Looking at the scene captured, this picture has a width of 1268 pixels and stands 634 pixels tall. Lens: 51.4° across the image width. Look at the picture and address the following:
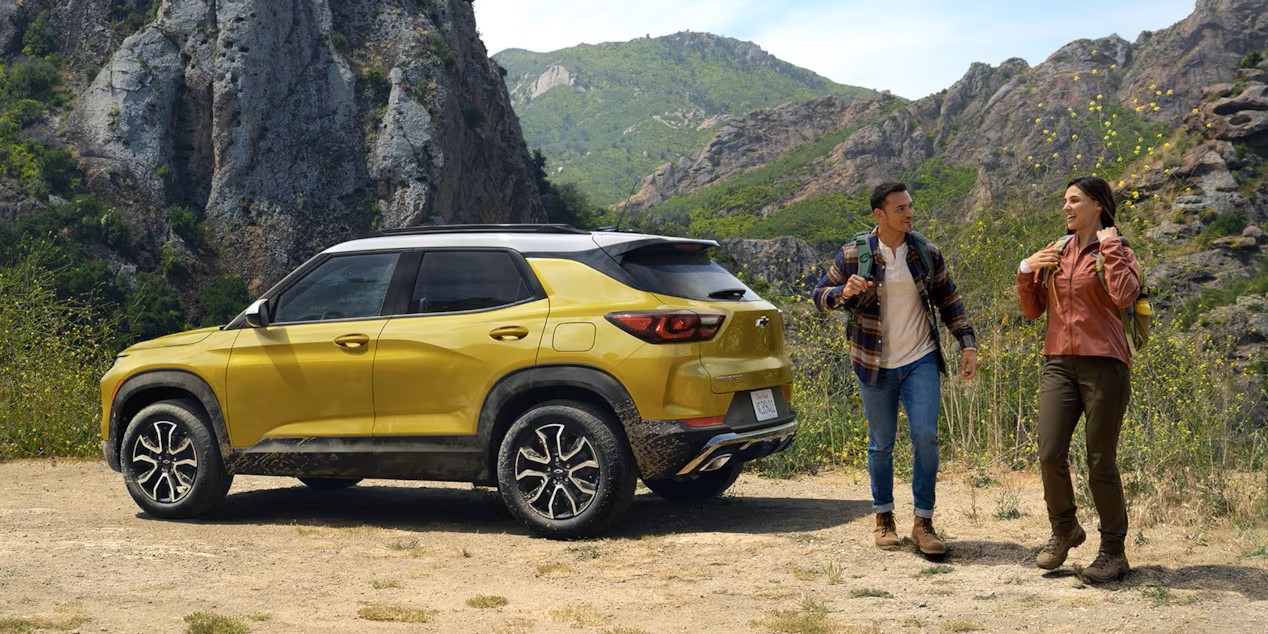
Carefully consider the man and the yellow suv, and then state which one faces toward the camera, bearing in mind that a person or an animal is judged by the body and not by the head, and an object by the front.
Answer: the man

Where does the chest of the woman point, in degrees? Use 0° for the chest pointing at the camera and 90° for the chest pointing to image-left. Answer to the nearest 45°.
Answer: approximately 45°

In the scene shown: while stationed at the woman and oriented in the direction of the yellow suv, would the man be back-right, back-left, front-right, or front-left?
front-right

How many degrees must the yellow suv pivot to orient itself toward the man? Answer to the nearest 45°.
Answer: approximately 180°

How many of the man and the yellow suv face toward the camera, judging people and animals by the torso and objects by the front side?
1

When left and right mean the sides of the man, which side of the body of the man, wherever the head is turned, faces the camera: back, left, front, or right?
front

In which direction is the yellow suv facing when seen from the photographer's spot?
facing away from the viewer and to the left of the viewer

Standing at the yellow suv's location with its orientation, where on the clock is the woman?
The woman is roughly at 6 o'clock from the yellow suv.

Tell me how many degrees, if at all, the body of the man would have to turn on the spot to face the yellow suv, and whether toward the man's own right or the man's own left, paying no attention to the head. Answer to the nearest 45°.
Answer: approximately 90° to the man's own right

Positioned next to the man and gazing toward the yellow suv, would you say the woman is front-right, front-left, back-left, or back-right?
back-left

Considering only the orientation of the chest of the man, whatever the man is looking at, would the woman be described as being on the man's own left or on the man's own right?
on the man's own left
